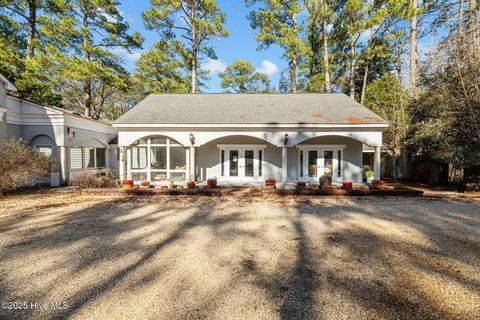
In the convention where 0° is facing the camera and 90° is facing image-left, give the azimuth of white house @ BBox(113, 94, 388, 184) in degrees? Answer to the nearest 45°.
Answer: approximately 0°

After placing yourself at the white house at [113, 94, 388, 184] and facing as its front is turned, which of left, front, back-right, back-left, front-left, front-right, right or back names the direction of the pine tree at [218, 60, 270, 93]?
back

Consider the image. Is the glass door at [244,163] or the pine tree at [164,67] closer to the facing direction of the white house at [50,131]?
the glass door

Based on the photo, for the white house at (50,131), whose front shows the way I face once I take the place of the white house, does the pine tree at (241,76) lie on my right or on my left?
on my left

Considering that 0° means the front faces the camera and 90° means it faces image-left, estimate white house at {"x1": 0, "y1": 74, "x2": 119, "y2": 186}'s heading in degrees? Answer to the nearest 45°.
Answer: approximately 315°

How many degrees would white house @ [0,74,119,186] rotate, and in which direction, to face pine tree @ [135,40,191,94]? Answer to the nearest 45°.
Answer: approximately 90° to its left
